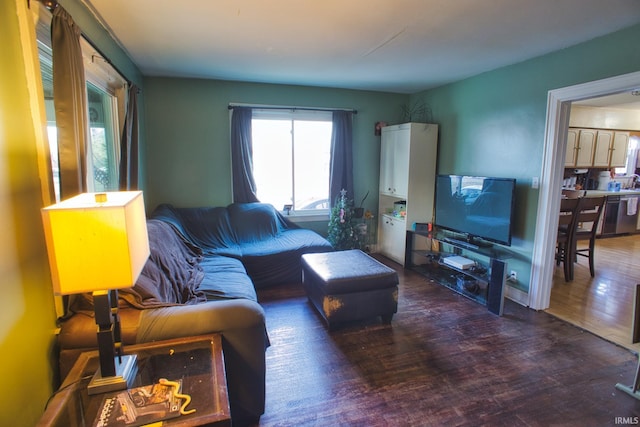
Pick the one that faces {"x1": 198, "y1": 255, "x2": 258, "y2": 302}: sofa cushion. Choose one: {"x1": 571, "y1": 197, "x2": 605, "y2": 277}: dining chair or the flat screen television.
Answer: the flat screen television

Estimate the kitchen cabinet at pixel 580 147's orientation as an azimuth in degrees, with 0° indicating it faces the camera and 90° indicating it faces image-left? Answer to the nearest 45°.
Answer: approximately 0°

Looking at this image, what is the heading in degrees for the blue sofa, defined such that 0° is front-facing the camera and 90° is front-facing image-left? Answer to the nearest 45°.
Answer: approximately 315°

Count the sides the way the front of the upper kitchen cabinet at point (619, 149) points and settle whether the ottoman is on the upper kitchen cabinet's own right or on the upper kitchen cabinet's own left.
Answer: on the upper kitchen cabinet's own right

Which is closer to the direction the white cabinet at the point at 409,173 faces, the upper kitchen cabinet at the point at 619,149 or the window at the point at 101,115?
the window

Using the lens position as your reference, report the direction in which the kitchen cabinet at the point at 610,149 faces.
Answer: facing the viewer

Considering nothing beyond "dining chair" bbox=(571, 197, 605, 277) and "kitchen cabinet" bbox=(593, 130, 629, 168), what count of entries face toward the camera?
1

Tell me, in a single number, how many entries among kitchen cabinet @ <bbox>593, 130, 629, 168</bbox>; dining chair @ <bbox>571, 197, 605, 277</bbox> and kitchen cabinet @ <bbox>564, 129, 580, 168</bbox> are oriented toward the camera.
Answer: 2

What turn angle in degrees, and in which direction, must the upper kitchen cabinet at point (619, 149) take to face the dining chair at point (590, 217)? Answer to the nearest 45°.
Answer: approximately 45° to its right

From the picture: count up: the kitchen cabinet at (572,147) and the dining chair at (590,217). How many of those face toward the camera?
1

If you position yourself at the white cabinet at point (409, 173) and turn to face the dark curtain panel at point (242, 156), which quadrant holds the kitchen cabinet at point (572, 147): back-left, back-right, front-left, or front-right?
back-right

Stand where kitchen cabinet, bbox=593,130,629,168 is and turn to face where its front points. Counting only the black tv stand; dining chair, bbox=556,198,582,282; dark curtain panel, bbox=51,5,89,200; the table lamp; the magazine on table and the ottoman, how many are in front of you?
6

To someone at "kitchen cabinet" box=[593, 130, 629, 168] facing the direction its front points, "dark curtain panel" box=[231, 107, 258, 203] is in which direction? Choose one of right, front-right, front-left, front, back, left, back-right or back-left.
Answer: front-right
